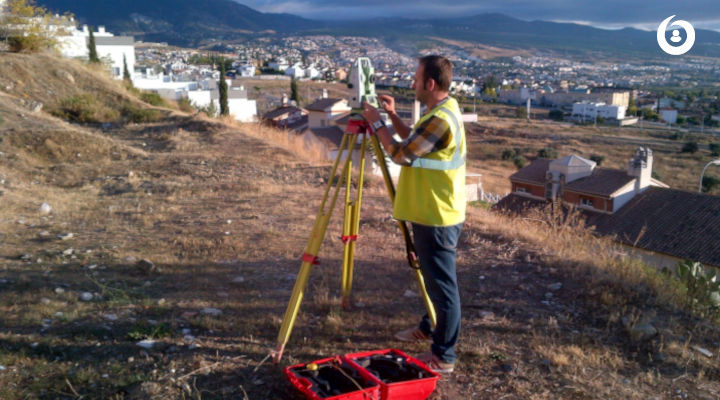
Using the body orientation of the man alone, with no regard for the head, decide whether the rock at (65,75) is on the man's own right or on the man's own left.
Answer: on the man's own right

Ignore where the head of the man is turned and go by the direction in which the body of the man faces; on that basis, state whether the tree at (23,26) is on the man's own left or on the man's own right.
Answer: on the man's own right

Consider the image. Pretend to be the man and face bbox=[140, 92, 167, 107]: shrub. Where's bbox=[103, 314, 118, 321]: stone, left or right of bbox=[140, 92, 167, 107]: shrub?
left

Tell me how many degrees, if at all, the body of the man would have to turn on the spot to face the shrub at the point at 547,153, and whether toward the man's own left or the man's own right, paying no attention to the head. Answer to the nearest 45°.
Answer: approximately 90° to the man's own right

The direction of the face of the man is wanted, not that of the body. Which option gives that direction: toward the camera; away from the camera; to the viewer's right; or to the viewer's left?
to the viewer's left

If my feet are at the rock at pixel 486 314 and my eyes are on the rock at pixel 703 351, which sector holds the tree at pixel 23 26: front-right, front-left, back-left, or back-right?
back-left

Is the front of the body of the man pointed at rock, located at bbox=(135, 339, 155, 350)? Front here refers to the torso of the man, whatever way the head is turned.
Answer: yes

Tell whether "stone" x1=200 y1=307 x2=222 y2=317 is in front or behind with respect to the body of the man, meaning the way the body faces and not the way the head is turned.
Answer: in front

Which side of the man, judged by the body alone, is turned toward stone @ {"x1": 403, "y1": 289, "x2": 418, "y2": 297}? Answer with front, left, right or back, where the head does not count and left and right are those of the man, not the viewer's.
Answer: right

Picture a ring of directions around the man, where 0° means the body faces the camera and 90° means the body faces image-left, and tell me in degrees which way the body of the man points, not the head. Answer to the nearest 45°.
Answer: approximately 90°

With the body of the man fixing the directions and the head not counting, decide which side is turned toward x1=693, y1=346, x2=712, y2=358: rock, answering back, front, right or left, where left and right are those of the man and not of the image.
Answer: back

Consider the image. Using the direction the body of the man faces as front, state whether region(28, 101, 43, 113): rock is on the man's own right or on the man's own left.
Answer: on the man's own right

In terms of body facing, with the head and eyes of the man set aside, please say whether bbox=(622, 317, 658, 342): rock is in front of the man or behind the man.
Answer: behind
